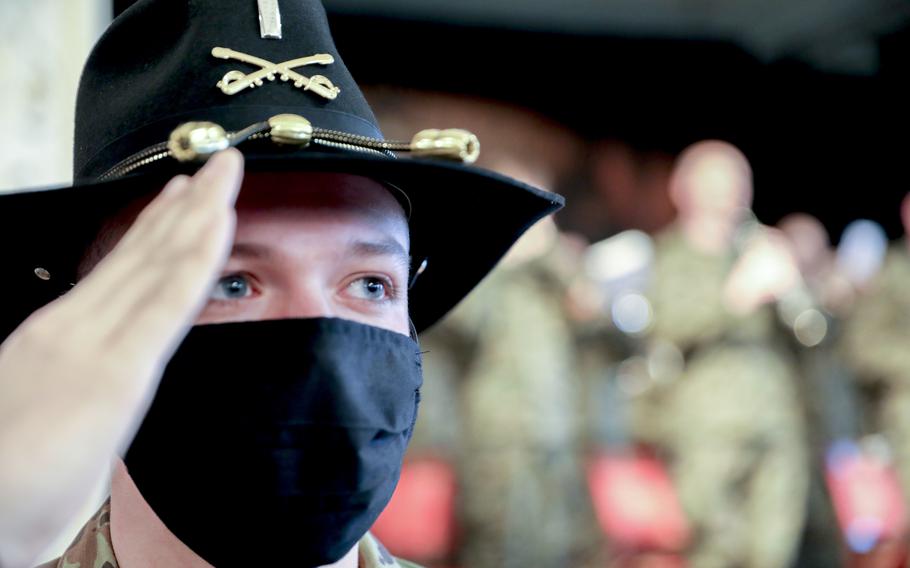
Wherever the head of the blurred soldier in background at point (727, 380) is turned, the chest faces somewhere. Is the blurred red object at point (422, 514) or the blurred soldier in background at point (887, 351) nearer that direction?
the blurred red object

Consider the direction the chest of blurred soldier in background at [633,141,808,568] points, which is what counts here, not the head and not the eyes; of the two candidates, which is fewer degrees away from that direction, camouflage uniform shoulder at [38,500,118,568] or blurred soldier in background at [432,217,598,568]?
the camouflage uniform shoulder

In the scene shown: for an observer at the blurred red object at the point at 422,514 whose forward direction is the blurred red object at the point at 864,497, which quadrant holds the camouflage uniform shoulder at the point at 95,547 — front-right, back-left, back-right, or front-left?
back-right

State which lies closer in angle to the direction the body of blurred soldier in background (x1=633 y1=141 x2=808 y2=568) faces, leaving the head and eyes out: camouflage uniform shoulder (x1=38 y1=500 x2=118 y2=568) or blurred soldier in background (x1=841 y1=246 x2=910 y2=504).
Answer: the camouflage uniform shoulder

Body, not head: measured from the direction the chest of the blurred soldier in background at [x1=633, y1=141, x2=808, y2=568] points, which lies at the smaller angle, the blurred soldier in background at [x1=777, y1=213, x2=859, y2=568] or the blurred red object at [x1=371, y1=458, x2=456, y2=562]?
the blurred red object

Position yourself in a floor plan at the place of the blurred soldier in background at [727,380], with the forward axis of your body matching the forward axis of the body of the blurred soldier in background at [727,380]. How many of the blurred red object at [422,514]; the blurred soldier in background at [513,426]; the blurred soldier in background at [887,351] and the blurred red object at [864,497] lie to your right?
2

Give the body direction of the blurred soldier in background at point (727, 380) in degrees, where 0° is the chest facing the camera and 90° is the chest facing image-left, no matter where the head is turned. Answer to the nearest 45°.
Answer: approximately 0°
